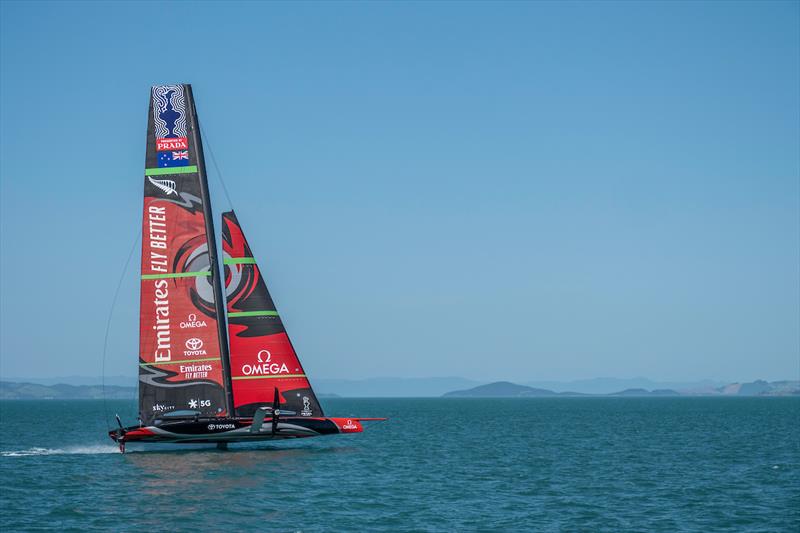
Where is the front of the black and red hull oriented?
to the viewer's right
